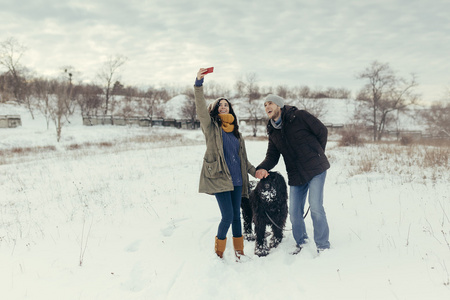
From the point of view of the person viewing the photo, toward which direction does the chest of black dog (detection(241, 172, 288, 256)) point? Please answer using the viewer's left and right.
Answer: facing the viewer and to the right of the viewer

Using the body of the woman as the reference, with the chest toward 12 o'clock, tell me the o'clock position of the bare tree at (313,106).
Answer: The bare tree is roughly at 8 o'clock from the woman.

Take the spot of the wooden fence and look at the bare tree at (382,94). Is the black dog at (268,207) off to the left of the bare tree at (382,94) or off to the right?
right

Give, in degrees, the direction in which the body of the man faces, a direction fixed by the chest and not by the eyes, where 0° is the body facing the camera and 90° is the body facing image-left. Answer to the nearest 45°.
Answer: approximately 45°

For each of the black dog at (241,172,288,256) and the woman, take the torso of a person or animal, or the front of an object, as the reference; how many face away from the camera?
0

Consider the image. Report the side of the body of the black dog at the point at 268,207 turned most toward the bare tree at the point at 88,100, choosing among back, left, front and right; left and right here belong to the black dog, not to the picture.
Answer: back

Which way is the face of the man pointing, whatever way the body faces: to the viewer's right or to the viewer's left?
to the viewer's left

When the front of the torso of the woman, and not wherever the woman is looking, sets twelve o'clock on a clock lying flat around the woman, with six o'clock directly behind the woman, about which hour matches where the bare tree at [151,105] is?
The bare tree is roughly at 7 o'clock from the woman.
